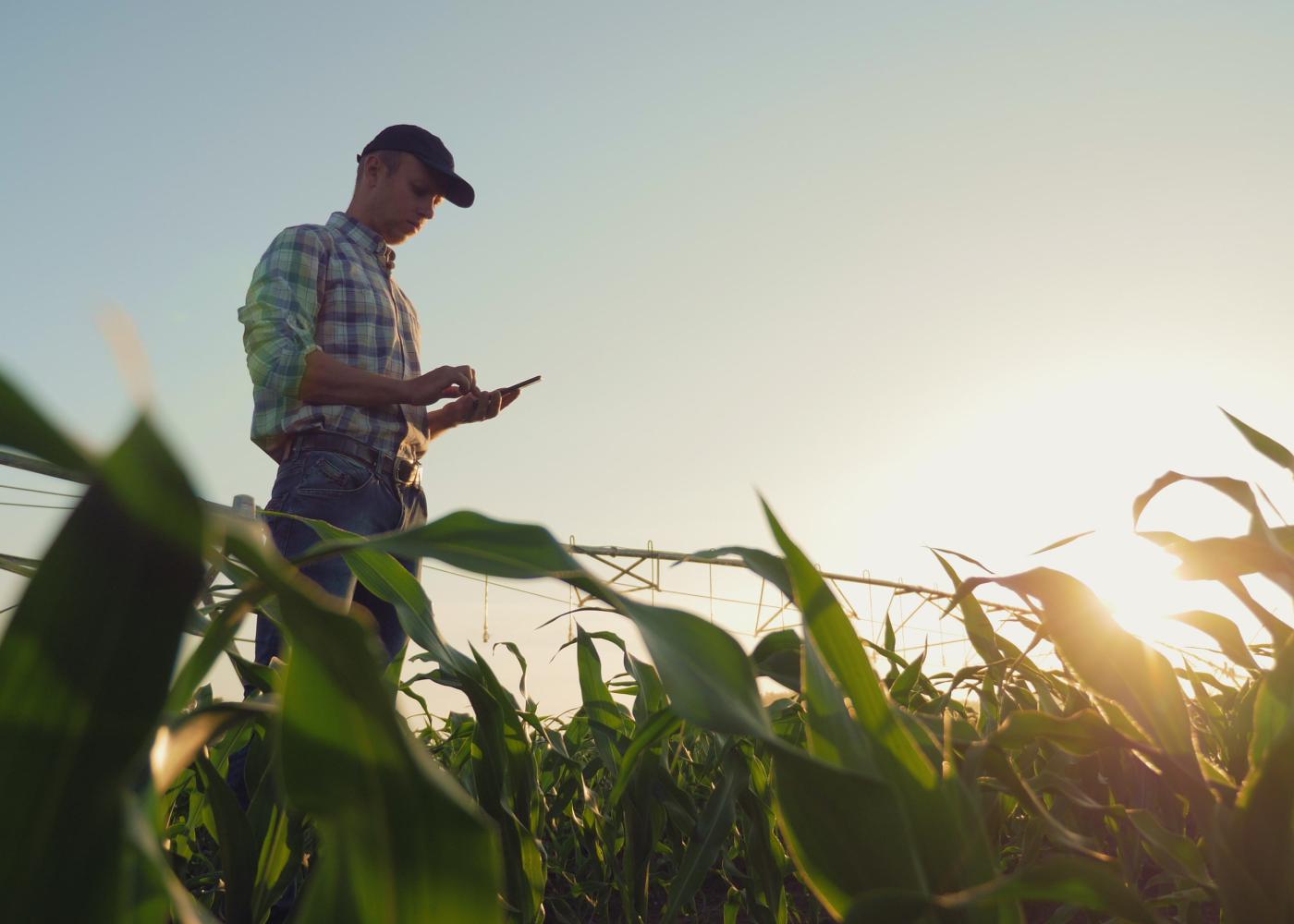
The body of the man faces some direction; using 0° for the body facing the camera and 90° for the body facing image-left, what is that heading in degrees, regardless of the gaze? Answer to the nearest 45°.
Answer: approximately 315°
